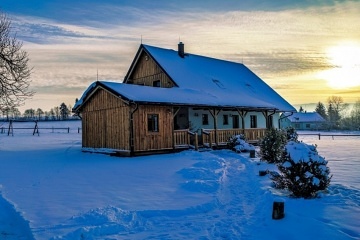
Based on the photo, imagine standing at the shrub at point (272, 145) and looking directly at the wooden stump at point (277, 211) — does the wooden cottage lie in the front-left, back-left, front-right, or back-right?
back-right

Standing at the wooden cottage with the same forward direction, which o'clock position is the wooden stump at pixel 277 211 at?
The wooden stump is roughly at 1 o'clock from the wooden cottage.

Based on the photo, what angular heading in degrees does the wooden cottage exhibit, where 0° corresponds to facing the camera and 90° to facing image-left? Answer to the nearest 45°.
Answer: approximately 315°

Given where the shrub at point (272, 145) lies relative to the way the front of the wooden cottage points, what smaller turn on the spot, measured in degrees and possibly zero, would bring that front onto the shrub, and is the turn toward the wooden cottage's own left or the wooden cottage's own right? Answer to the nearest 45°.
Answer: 0° — it already faces it
